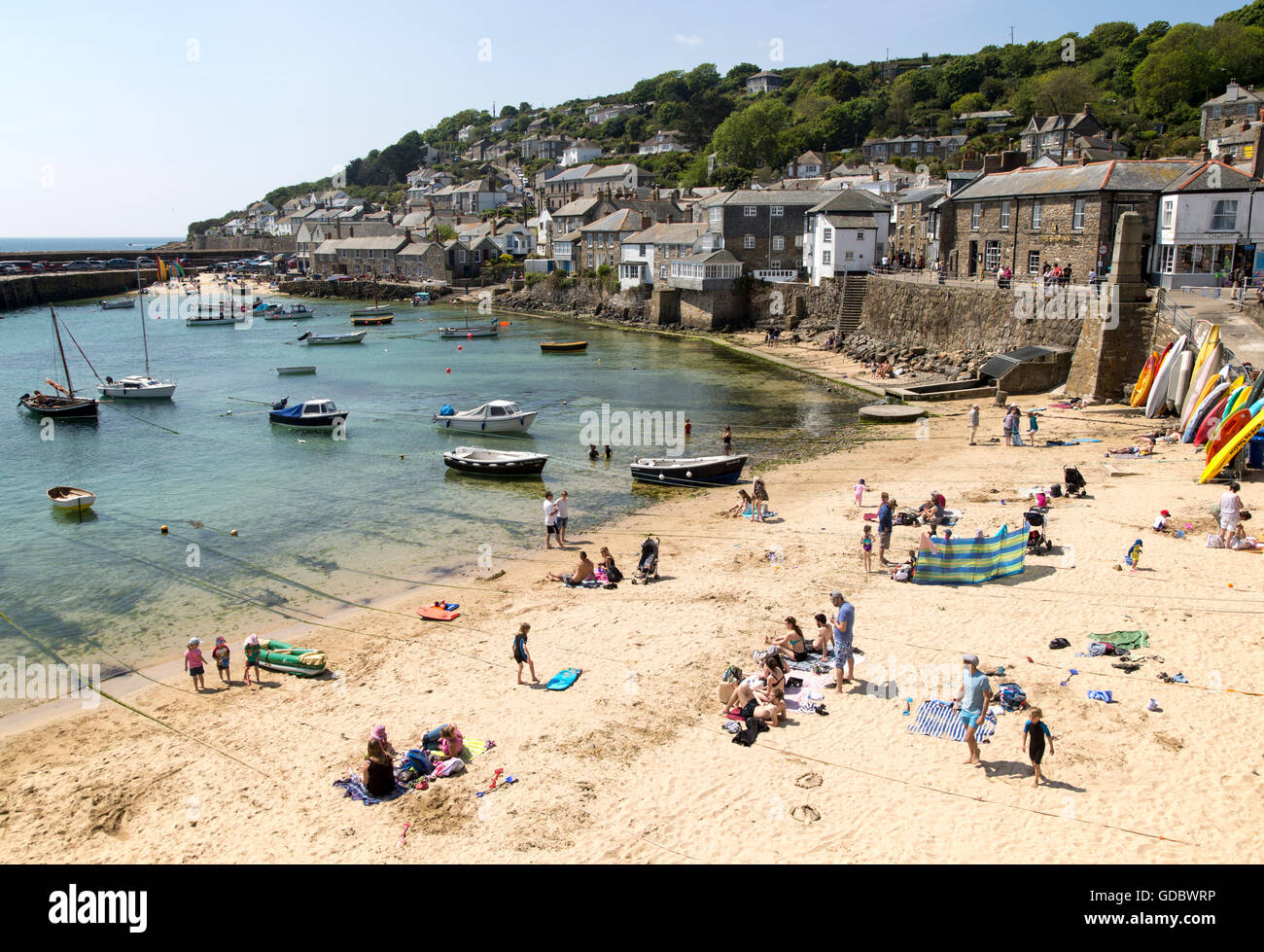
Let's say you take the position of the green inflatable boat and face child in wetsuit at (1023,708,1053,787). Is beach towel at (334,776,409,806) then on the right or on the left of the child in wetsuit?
right

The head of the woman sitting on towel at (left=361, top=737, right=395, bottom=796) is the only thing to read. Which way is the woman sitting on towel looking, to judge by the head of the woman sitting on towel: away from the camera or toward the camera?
away from the camera

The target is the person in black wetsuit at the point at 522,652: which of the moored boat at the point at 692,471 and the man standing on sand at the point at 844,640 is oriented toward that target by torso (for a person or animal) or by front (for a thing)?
the man standing on sand

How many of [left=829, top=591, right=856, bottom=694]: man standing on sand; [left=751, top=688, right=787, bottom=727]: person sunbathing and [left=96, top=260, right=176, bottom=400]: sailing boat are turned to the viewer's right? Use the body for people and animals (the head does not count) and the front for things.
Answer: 1

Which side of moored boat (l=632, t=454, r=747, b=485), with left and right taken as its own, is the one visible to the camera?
right

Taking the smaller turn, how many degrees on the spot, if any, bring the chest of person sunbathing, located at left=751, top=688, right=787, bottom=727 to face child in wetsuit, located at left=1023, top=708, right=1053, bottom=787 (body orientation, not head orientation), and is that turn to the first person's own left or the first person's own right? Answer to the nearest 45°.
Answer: approximately 135° to the first person's own left

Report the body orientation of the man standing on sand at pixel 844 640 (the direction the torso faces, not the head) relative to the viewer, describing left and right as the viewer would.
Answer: facing to the left of the viewer

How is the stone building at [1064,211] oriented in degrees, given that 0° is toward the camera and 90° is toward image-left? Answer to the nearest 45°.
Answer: approximately 45°
